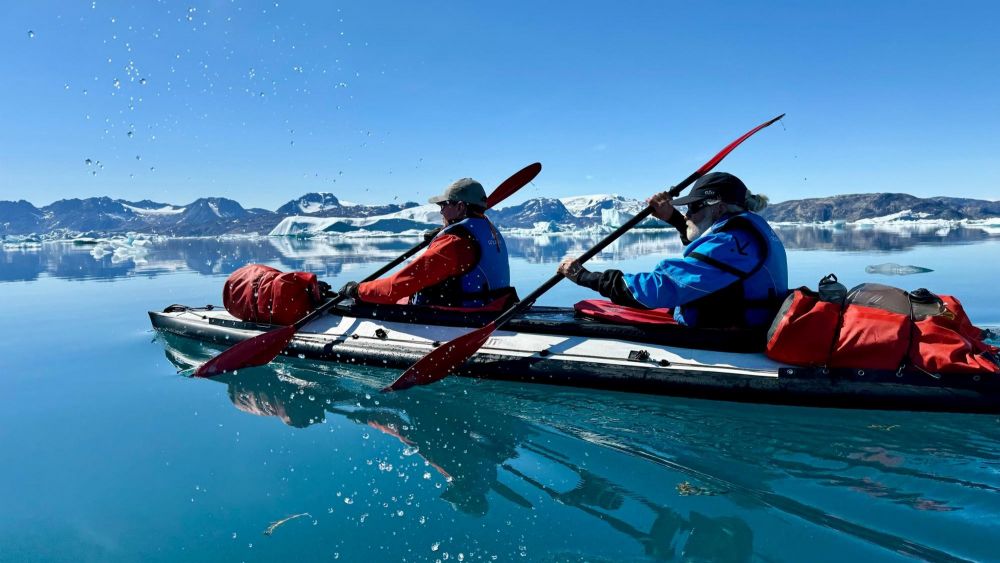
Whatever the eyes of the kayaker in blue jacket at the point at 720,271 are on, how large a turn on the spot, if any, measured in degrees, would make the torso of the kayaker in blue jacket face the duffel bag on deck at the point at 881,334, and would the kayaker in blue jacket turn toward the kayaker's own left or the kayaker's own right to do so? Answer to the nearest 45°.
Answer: approximately 180°

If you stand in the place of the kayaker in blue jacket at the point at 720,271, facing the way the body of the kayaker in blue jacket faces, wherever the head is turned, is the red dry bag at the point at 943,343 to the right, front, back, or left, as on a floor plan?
back

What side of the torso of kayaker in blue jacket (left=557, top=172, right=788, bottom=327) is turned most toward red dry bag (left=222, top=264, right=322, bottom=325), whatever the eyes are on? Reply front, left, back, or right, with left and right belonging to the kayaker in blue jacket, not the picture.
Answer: front

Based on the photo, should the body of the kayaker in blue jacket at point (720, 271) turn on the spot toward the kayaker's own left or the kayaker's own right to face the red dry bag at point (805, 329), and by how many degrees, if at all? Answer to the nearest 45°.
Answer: approximately 135° to the kayaker's own left

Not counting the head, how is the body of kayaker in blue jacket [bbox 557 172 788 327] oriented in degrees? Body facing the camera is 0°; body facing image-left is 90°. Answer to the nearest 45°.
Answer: approximately 90°

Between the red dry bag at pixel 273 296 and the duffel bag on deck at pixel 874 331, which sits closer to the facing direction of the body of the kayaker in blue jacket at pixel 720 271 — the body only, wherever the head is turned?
the red dry bag
